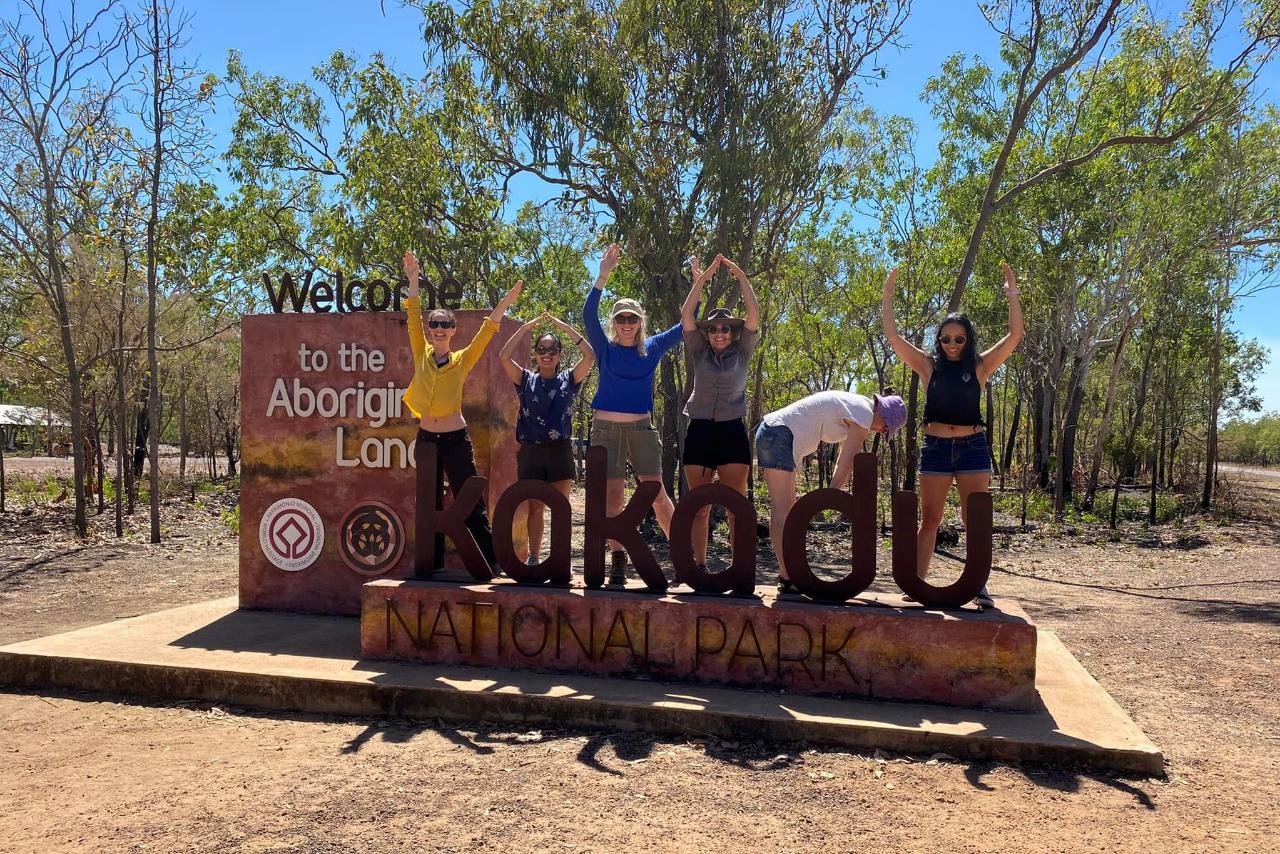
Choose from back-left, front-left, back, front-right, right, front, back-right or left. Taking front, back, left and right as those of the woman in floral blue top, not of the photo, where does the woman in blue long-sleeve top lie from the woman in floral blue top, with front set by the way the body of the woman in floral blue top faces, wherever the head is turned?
front-left

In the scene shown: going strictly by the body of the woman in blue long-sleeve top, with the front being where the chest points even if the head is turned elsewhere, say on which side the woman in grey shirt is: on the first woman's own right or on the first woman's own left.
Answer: on the first woman's own left

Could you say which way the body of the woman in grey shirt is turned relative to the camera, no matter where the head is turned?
toward the camera

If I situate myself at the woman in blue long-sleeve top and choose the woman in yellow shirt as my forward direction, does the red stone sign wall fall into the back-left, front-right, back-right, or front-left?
front-right

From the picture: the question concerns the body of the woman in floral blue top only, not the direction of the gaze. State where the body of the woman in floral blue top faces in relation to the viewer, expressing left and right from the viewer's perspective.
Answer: facing the viewer

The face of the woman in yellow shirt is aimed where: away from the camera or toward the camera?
toward the camera

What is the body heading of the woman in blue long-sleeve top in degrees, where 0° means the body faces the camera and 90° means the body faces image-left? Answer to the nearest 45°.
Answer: approximately 0°

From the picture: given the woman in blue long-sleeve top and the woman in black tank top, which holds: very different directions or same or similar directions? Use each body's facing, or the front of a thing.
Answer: same or similar directions

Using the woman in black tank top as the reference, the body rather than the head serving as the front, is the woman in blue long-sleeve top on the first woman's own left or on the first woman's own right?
on the first woman's own right

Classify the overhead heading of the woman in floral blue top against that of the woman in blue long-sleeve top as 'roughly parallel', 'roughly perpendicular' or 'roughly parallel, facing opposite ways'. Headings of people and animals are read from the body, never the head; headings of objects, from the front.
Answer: roughly parallel

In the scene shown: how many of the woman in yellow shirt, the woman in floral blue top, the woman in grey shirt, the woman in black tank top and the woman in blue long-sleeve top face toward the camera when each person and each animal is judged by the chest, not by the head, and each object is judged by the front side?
5

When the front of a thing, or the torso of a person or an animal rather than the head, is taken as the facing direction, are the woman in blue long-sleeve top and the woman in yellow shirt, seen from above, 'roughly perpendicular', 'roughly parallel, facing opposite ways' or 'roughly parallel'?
roughly parallel

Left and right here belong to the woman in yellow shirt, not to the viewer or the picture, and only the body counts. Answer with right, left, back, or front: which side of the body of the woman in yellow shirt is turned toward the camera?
front

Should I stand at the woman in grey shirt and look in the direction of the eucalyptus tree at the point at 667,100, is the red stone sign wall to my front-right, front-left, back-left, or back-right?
front-left

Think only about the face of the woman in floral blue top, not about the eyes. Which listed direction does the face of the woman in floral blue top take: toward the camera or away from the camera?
toward the camera
